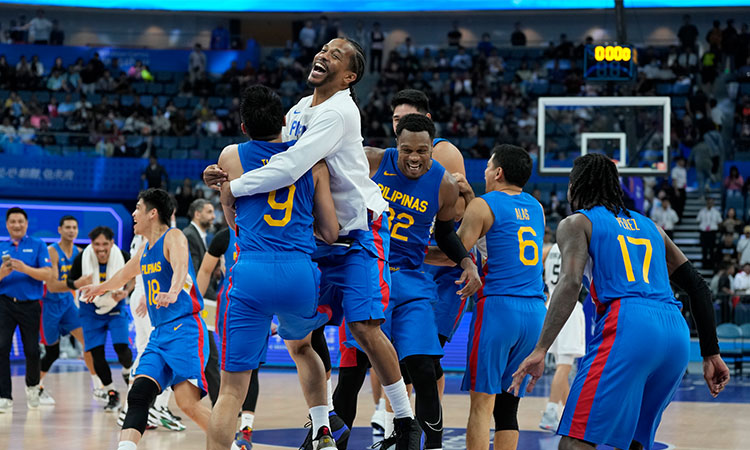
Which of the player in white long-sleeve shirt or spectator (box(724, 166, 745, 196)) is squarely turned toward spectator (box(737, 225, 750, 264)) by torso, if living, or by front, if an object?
spectator (box(724, 166, 745, 196))

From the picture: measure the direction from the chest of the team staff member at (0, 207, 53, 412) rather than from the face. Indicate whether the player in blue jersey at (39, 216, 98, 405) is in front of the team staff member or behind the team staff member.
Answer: behind

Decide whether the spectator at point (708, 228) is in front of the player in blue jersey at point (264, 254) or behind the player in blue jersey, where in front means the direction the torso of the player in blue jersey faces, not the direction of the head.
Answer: in front

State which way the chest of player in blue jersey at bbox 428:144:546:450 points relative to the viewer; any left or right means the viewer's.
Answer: facing away from the viewer and to the left of the viewer

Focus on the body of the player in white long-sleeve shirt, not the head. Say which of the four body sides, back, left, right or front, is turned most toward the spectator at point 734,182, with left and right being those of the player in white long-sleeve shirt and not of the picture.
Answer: back

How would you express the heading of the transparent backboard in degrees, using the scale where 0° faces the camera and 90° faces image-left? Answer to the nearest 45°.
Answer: approximately 0°

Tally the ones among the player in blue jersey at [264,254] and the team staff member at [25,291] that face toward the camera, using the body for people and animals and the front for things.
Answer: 1

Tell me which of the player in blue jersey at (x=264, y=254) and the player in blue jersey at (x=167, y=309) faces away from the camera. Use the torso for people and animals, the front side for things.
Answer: the player in blue jersey at (x=264, y=254)

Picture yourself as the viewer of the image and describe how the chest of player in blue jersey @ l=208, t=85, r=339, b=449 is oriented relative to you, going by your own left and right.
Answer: facing away from the viewer
